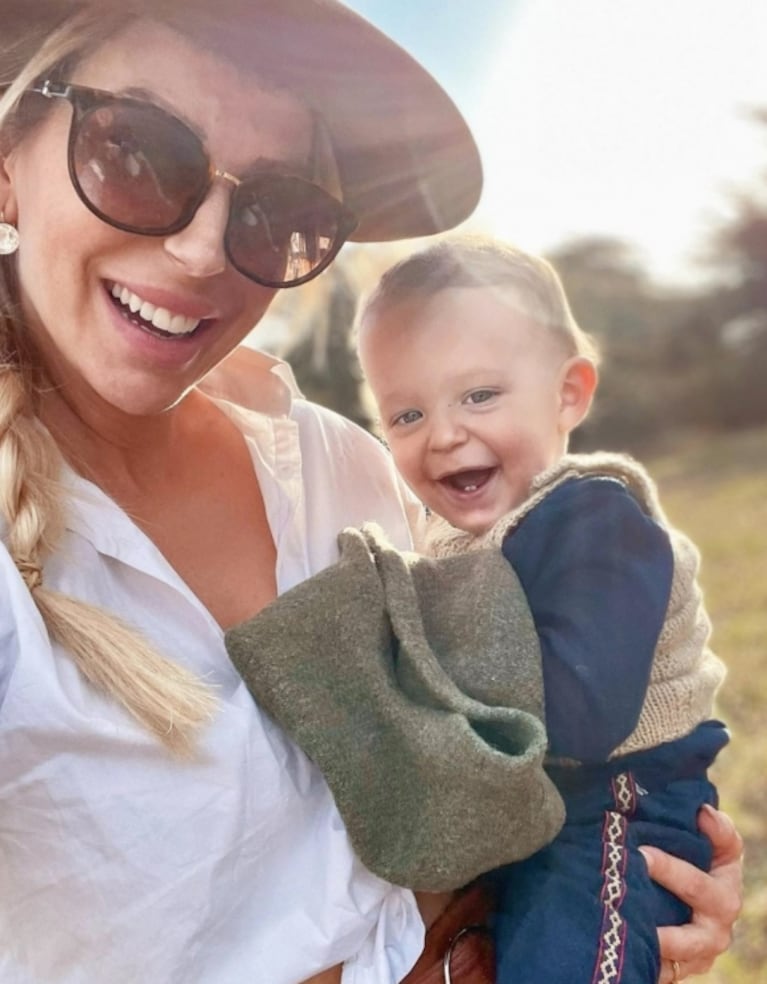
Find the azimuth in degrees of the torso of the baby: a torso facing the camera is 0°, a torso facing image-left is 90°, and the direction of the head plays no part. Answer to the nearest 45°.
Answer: approximately 90°

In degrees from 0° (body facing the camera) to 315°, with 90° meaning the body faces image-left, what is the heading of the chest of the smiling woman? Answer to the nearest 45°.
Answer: approximately 315°
